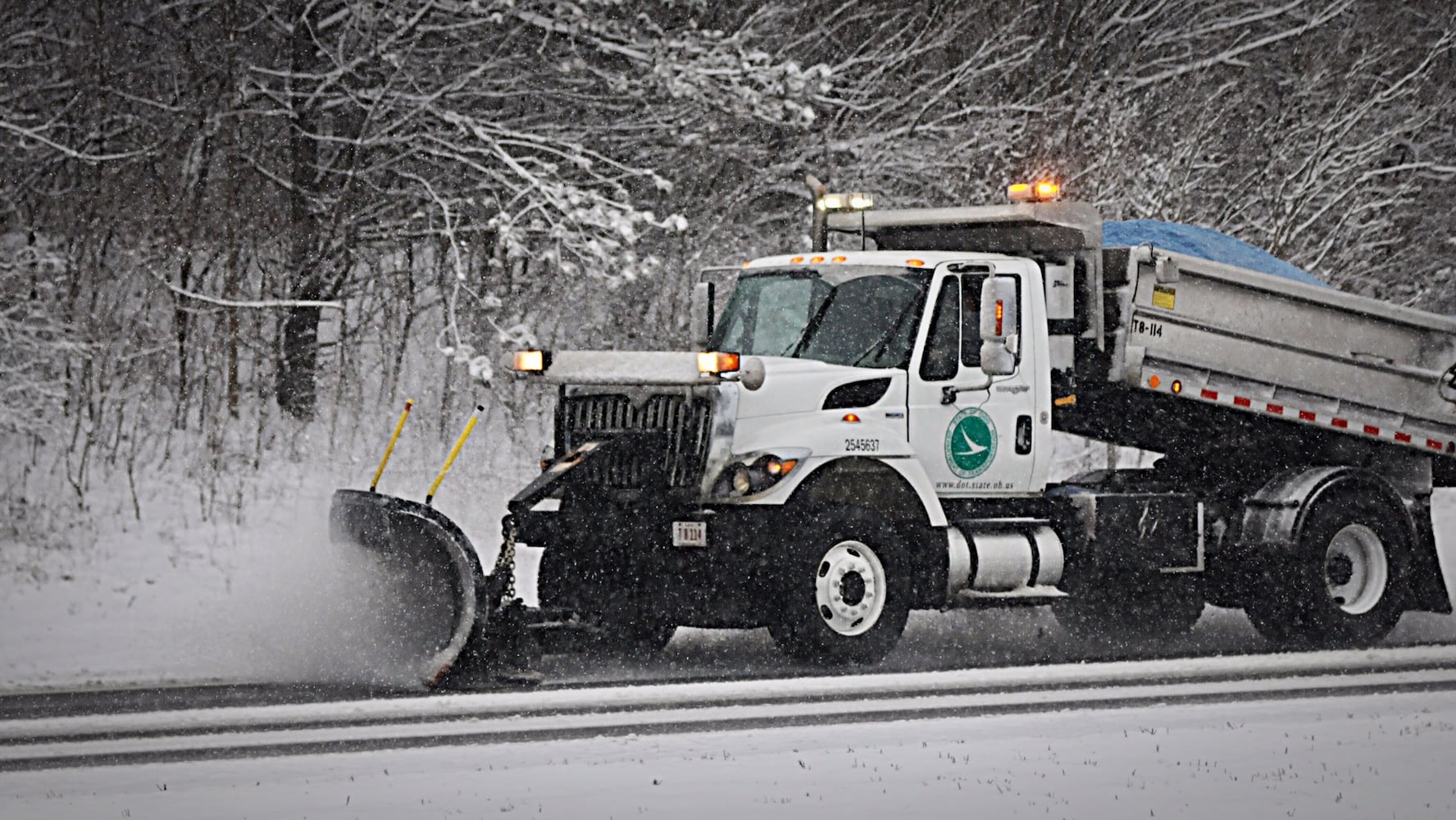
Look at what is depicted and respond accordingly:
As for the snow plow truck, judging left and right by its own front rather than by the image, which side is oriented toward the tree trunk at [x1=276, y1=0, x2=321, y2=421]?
right

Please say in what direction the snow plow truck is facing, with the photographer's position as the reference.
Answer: facing the viewer and to the left of the viewer
